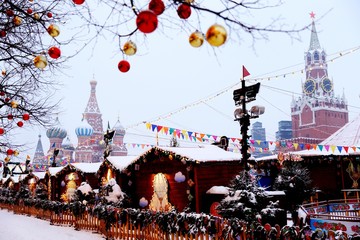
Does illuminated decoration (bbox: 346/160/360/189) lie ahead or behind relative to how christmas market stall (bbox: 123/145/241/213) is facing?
behind

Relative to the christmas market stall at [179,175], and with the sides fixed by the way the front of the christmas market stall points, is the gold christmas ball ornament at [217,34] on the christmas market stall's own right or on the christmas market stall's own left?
on the christmas market stall's own left

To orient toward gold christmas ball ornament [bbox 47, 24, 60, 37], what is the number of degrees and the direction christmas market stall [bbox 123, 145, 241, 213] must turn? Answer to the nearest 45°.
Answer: approximately 45° to its left

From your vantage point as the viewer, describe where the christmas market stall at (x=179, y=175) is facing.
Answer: facing the viewer and to the left of the viewer

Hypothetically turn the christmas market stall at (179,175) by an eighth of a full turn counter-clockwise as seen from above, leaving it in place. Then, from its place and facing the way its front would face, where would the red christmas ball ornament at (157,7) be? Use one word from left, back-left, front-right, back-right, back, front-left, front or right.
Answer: front

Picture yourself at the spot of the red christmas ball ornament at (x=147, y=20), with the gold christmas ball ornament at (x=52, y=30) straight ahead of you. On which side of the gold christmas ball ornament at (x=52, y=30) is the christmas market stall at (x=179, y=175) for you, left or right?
right

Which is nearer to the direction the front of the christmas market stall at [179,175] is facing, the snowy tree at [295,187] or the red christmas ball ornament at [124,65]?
the red christmas ball ornament

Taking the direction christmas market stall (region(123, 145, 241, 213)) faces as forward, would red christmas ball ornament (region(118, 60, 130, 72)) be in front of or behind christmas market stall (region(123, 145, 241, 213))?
in front

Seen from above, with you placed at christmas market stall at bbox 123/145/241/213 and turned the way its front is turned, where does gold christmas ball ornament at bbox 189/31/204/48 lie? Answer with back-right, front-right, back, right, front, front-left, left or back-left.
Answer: front-left

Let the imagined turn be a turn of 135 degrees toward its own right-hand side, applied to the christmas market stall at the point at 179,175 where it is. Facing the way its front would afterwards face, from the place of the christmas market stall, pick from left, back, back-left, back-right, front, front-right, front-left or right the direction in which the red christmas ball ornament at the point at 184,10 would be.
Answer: back

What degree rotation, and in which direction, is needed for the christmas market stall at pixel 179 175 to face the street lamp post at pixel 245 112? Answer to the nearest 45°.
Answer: approximately 45° to its left
